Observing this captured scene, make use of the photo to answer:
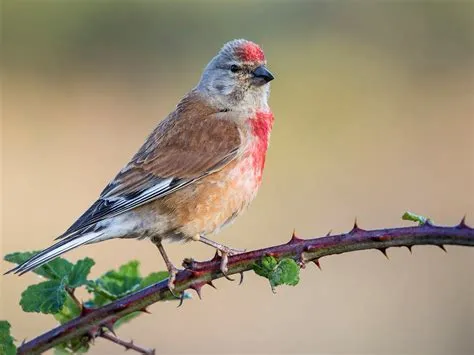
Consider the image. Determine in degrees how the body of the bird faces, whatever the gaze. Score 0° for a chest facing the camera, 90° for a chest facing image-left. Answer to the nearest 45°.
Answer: approximately 270°
